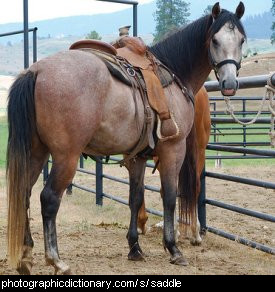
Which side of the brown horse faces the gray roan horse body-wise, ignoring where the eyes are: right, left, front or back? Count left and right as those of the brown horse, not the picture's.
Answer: left

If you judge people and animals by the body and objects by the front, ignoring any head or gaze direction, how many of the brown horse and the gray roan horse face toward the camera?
0

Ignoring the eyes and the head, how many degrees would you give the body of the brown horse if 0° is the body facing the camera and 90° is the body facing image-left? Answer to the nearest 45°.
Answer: approximately 135°

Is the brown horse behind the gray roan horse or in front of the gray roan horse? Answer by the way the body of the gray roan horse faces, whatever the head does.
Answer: in front

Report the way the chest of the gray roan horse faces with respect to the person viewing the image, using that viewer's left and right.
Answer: facing away from the viewer and to the right of the viewer
